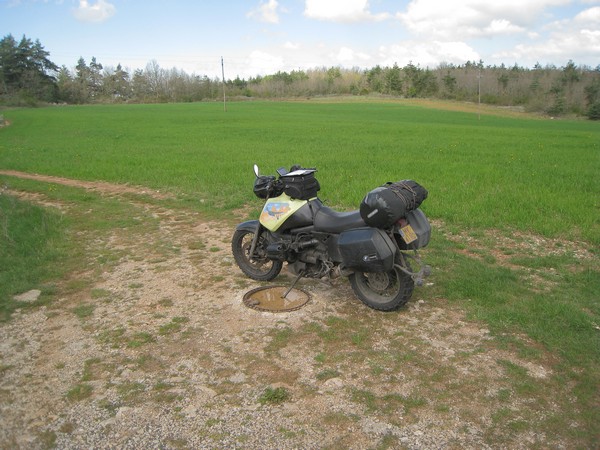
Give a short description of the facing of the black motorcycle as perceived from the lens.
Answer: facing away from the viewer and to the left of the viewer
